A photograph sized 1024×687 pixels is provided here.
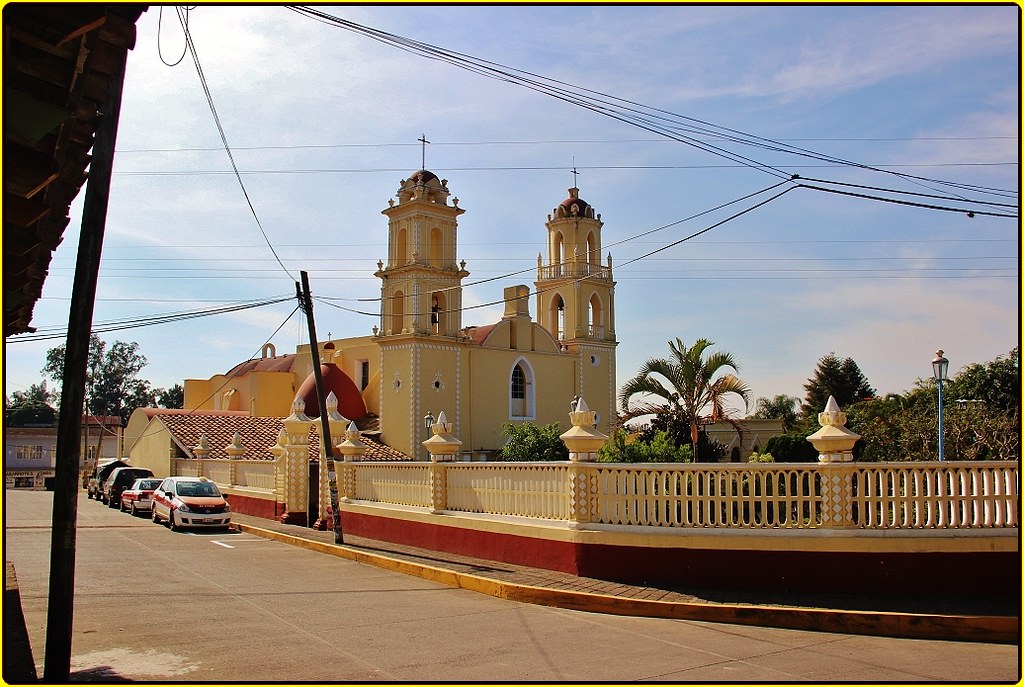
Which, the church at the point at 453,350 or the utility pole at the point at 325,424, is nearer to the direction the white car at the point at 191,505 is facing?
the utility pole

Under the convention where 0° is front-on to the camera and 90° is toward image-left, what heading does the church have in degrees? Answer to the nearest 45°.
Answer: approximately 315°

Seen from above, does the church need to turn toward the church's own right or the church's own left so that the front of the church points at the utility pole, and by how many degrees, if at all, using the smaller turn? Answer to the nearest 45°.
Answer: approximately 45° to the church's own right

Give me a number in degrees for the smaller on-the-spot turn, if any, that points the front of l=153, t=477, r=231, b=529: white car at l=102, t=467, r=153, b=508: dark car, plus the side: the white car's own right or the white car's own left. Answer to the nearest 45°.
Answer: approximately 135° to the white car's own left

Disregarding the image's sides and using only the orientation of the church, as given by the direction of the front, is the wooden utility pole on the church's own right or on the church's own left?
on the church's own right

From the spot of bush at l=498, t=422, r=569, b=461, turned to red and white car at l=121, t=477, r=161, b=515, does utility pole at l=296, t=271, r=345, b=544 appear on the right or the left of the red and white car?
left

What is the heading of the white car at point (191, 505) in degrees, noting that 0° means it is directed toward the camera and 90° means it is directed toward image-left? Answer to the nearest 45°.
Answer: approximately 315°

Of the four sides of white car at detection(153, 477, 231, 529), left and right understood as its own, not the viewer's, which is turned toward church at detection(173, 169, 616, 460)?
left
